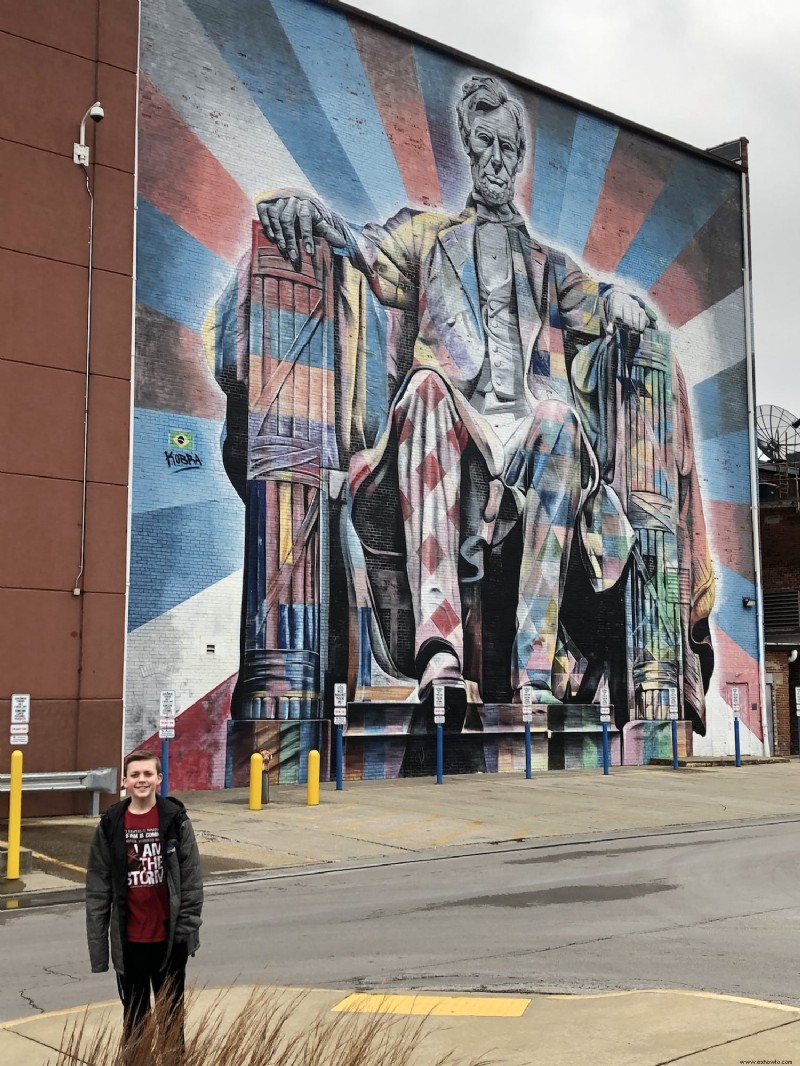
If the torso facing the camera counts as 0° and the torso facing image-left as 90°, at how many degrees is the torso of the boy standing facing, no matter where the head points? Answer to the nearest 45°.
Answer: approximately 0°

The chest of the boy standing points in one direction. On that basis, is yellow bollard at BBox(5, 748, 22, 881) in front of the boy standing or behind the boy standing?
behind

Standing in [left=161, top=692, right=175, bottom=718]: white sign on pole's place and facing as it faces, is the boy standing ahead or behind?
ahead

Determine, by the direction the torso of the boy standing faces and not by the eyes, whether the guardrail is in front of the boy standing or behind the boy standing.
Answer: behind

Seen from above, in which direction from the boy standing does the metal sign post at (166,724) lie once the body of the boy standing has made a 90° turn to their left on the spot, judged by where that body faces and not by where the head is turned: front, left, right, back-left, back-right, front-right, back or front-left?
left

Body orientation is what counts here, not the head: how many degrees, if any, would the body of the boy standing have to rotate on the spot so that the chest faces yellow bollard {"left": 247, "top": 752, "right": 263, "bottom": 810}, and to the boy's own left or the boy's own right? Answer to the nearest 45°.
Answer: approximately 180°

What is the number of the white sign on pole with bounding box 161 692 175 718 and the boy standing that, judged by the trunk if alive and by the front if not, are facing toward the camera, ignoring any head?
2

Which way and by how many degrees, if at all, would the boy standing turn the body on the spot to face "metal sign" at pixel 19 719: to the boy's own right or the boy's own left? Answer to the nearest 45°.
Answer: approximately 180°

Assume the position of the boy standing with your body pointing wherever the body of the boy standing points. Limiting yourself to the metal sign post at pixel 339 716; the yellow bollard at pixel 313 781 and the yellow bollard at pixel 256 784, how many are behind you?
3
